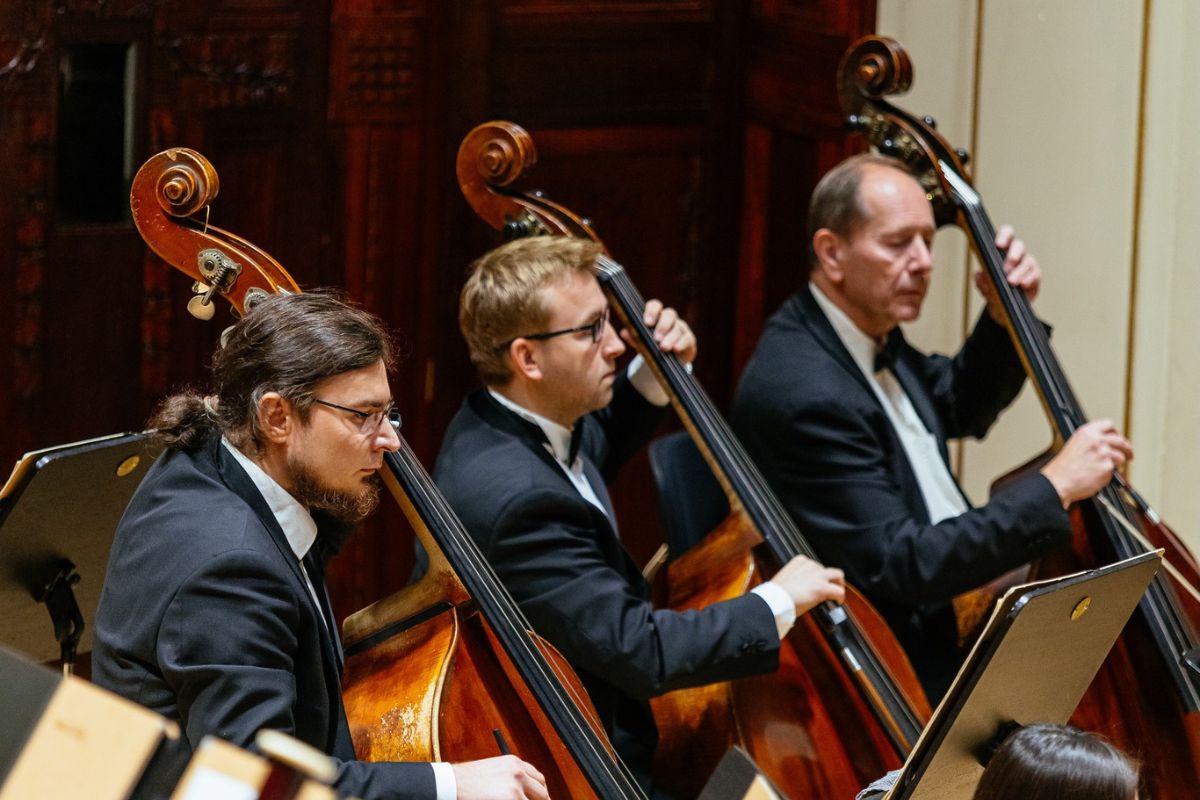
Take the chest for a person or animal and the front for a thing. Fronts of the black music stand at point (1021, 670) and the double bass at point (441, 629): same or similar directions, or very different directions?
very different directions

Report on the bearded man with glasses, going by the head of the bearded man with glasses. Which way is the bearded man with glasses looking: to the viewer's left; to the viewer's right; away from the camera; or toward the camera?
to the viewer's right

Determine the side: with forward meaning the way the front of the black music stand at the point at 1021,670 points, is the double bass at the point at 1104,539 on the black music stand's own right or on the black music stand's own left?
on the black music stand's own right

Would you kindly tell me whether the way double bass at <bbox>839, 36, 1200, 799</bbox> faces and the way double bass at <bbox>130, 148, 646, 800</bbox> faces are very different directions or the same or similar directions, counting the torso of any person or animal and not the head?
same or similar directions

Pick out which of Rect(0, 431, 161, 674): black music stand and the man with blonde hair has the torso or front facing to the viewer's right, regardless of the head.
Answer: the man with blonde hair

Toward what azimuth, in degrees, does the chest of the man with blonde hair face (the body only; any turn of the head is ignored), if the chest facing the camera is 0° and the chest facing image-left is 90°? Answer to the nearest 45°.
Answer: approximately 270°

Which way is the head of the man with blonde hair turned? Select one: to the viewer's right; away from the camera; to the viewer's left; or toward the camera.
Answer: to the viewer's right

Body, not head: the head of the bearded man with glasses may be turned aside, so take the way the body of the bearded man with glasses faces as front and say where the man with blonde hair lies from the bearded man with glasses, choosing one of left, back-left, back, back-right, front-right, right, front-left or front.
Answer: front-left

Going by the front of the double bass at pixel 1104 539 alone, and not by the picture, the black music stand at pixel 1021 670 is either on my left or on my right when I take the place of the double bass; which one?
on my right

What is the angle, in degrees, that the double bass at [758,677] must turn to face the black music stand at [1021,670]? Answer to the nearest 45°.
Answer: approximately 45° to its right

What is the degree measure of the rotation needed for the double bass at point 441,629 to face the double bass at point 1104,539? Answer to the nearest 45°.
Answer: approximately 90° to its left

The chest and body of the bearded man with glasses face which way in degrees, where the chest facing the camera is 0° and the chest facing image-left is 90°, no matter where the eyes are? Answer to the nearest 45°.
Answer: approximately 270°

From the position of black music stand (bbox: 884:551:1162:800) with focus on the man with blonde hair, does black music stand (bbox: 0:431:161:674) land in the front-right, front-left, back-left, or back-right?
front-left
